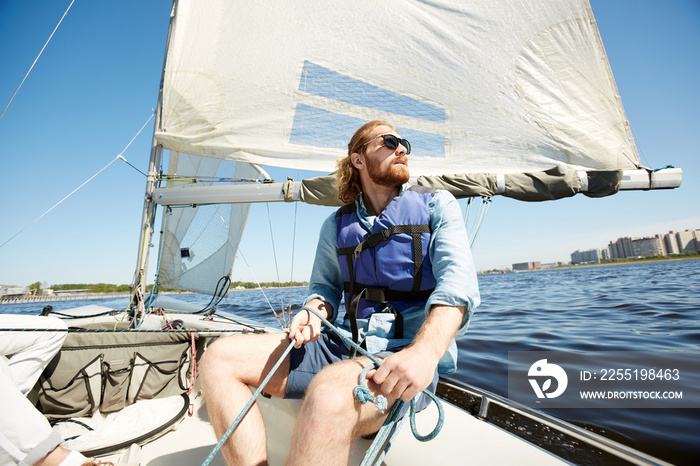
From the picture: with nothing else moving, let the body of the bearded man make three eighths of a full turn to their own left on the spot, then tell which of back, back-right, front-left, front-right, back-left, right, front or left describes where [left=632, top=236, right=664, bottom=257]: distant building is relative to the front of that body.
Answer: front-left

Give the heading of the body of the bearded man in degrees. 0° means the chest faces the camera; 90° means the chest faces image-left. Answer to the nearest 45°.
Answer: approximately 45°

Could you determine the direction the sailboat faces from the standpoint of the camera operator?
facing away from the viewer and to the left of the viewer

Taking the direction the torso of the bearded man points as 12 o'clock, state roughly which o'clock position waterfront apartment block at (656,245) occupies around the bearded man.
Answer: The waterfront apartment block is roughly at 6 o'clock from the bearded man.

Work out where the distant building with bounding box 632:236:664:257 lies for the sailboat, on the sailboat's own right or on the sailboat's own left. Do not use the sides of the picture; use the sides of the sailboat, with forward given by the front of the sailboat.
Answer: on the sailboat's own right

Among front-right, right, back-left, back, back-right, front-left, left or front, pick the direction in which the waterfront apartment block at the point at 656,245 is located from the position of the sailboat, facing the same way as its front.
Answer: right

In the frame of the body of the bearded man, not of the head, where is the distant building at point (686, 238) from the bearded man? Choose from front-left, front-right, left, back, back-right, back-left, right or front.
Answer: back

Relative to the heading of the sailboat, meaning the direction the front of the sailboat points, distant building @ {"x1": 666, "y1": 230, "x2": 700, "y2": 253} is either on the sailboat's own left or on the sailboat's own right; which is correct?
on the sailboat's own right
